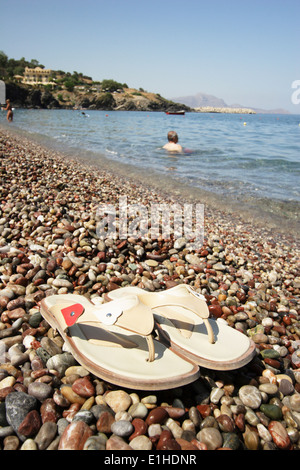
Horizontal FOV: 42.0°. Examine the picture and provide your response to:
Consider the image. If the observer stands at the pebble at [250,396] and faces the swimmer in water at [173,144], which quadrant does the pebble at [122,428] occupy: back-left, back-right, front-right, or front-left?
back-left

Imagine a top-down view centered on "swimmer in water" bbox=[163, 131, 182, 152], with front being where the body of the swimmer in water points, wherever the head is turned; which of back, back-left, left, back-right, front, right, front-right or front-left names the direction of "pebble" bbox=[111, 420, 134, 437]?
back

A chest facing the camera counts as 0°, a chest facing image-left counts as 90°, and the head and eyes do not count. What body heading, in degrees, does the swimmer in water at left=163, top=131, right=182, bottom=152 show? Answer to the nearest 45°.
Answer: approximately 180°

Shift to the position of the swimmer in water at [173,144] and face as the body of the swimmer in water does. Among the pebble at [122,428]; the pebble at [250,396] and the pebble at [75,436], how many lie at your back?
3

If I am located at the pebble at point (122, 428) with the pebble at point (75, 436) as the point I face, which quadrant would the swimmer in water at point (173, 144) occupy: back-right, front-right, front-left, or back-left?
back-right

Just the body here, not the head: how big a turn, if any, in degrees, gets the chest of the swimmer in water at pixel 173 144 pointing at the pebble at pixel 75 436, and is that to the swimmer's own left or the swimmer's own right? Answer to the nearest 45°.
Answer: approximately 180°

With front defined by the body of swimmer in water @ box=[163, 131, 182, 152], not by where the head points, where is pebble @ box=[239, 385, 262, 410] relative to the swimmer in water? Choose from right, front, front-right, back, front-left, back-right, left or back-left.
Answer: back
